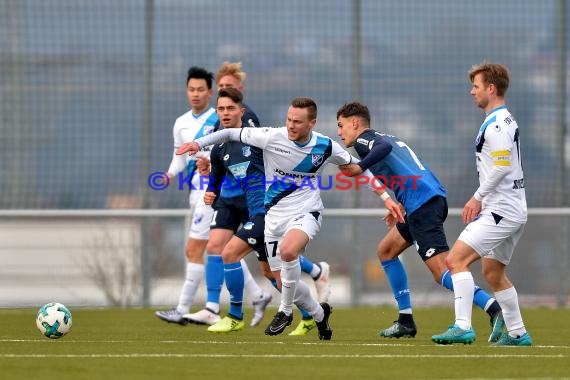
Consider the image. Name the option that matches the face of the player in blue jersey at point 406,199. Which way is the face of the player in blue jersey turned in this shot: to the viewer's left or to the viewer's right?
to the viewer's left

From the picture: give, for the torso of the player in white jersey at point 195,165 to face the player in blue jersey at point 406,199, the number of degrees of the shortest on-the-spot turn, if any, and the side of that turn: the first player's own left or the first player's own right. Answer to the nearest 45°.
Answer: approximately 90° to the first player's own left

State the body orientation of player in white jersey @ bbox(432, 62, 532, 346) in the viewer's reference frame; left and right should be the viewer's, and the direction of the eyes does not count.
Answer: facing to the left of the viewer

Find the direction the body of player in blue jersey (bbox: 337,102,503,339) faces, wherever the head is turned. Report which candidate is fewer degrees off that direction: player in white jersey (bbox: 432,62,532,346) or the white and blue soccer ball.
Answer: the white and blue soccer ball

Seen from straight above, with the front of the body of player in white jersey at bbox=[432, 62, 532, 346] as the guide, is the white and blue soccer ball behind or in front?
in front

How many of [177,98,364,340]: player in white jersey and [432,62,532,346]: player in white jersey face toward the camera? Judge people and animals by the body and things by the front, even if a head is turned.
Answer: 1

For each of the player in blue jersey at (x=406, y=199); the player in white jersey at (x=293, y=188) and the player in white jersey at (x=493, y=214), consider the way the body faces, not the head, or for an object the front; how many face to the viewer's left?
2

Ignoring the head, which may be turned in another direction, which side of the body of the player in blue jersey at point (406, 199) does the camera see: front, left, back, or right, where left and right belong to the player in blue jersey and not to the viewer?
left

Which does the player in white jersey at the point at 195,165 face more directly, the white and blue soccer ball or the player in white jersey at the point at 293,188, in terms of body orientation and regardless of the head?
the white and blue soccer ball
